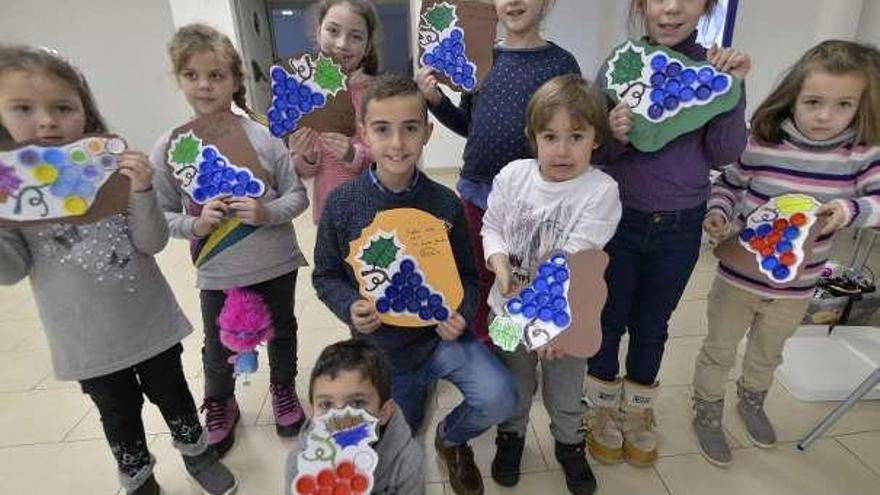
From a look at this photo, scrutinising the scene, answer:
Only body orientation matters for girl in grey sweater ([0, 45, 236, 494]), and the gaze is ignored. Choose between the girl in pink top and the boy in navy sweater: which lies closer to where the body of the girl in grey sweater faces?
the boy in navy sweater

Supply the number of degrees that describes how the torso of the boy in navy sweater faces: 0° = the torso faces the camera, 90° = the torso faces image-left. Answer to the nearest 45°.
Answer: approximately 0°

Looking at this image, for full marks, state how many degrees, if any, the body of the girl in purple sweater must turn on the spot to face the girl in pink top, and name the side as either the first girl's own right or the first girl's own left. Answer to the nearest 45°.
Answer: approximately 90° to the first girl's own right

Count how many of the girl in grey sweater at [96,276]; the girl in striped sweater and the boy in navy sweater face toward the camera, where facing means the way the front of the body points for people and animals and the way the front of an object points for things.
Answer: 3
